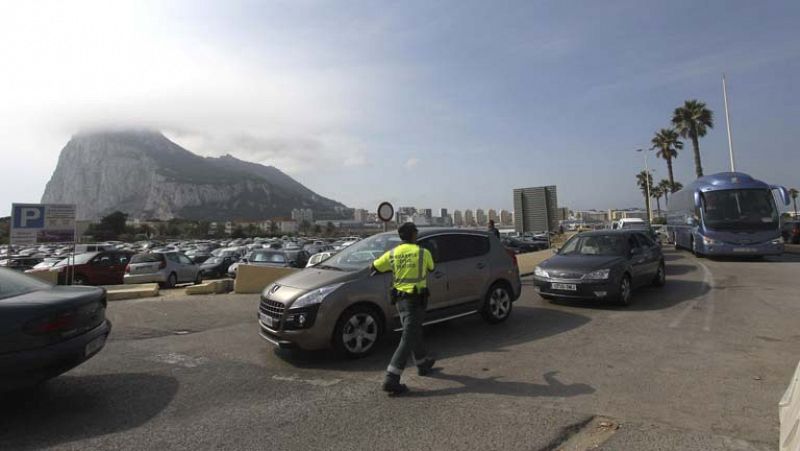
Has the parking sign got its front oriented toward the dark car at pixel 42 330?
yes

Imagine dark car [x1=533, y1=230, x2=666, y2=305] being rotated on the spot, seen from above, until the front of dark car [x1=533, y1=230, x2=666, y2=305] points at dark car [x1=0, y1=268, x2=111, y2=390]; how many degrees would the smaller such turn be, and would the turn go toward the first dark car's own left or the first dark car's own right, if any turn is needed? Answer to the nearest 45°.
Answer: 0° — it already faces it

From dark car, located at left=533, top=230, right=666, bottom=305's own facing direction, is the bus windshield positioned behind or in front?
behind

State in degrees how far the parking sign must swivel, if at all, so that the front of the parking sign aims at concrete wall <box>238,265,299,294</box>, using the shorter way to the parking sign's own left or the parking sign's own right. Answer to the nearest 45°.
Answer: approximately 45° to the parking sign's own left

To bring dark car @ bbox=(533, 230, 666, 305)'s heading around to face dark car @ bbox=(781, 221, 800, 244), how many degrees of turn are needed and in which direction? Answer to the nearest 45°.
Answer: approximately 180°

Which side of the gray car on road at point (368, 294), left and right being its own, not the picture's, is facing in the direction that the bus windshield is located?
back

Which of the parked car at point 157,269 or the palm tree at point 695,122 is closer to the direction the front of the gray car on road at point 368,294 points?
the parked car

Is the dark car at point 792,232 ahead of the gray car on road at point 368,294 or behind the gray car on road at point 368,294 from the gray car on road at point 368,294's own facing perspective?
behind
